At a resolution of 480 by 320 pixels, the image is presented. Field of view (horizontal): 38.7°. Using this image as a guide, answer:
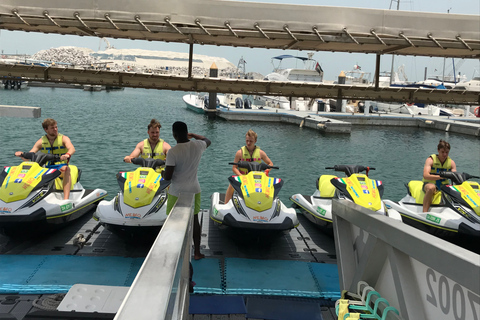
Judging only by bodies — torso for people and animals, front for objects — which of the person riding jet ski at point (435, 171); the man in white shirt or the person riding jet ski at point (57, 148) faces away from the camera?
the man in white shirt

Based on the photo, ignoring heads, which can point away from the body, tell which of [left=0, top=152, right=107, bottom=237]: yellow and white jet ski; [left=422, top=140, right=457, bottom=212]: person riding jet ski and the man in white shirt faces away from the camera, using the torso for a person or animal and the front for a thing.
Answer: the man in white shirt

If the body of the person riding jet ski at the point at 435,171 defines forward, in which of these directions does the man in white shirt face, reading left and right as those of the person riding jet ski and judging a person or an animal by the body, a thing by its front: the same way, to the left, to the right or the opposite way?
the opposite way

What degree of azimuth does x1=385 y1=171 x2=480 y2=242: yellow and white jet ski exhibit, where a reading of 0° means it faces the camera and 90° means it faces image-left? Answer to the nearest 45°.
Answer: approximately 315°

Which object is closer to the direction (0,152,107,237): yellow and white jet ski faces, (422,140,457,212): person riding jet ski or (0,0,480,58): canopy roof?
the canopy roof

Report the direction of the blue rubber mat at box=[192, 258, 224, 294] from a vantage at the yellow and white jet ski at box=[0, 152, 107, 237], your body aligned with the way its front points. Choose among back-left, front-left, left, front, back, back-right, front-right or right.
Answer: left

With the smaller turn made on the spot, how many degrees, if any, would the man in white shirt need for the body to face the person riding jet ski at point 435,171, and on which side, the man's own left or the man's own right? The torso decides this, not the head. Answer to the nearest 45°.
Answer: approximately 45° to the man's own right

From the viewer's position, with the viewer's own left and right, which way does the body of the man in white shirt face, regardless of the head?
facing away from the viewer

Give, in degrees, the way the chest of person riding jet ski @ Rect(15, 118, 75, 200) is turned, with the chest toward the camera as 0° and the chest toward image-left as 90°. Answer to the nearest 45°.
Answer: approximately 45°

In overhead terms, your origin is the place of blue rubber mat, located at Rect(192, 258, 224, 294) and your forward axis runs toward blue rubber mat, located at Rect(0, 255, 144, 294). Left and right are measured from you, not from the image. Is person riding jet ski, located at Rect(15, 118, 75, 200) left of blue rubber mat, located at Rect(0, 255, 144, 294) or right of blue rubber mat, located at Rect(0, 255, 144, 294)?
right

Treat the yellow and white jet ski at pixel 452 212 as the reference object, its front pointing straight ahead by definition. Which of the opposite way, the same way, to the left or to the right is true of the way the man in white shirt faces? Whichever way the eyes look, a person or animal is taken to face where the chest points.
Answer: the opposite way

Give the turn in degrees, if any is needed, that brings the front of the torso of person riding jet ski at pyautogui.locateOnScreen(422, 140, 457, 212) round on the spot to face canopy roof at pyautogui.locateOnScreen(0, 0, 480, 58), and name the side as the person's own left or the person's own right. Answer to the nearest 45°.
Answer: approximately 45° to the person's own right

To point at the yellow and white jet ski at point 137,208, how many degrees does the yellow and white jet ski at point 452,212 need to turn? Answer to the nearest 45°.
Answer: approximately 90° to its right
